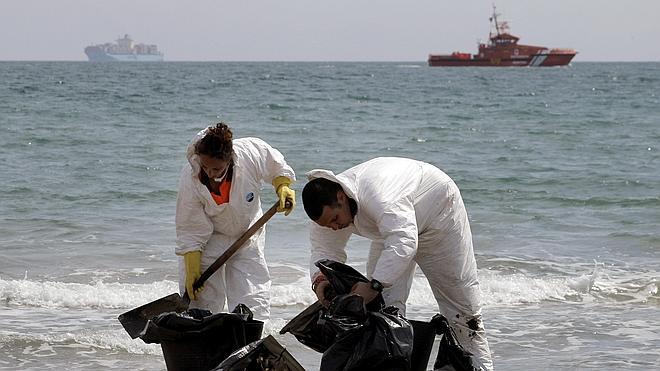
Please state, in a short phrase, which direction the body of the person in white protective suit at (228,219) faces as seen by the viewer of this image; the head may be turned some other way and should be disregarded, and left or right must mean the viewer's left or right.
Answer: facing the viewer

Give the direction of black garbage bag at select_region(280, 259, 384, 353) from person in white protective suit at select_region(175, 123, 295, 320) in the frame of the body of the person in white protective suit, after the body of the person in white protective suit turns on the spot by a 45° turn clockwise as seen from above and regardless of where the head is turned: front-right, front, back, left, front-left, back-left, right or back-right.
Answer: left

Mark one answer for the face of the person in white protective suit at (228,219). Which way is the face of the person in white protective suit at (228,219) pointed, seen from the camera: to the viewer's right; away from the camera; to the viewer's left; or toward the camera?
toward the camera

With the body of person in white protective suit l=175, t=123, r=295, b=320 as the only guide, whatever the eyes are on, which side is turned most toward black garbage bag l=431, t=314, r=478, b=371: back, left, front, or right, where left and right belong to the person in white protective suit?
left

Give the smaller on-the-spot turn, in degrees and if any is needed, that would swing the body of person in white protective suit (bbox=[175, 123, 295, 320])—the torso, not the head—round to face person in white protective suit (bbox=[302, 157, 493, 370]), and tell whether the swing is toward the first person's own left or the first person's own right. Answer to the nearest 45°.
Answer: approximately 45° to the first person's own left

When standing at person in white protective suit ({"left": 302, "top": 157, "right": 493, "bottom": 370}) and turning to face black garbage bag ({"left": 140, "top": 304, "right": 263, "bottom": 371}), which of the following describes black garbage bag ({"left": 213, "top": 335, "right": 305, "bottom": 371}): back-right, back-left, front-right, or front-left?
front-left

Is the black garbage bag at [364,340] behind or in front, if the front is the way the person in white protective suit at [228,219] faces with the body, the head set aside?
in front

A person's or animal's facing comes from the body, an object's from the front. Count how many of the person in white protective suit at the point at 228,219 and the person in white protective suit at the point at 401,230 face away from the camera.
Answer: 0

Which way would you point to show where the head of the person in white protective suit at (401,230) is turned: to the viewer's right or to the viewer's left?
to the viewer's left

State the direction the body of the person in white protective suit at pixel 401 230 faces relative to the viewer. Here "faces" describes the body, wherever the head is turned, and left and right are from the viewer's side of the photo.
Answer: facing the viewer and to the left of the viewer

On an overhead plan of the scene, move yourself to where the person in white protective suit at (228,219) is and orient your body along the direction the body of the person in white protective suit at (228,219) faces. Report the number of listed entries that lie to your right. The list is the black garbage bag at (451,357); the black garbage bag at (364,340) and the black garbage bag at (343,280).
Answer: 0
